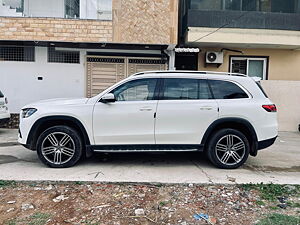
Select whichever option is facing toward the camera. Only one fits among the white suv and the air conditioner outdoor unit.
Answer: the air conditioner outdoor unit

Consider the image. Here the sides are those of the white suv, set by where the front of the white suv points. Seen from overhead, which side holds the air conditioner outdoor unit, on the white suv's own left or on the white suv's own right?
on the white suv's own right

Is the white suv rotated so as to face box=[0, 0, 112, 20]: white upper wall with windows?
no

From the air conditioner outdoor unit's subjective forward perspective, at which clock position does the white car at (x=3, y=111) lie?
The white car is roughly at 2 o'clock from the air conditioner outdoor unit.

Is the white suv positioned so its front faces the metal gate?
no

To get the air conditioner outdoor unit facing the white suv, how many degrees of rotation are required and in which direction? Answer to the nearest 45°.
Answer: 0° — it already faces it

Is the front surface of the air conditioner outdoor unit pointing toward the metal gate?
no

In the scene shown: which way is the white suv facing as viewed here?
to the viewer's left

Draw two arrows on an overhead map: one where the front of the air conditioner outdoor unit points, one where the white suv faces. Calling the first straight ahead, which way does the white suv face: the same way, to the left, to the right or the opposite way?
to the right

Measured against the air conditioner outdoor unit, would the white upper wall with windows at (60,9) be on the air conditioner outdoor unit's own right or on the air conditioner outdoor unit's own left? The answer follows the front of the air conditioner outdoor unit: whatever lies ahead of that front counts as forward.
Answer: on the air conditioner outdoor unit's own right

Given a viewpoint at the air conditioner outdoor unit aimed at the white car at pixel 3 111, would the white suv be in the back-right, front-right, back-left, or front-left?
front-left

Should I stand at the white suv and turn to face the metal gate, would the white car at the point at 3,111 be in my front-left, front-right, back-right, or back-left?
front-left

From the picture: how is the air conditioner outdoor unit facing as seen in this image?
toward the camera

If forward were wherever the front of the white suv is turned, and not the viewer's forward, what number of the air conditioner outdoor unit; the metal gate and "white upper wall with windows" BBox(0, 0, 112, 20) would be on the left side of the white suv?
0

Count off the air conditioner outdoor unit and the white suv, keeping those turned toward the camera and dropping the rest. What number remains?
1
